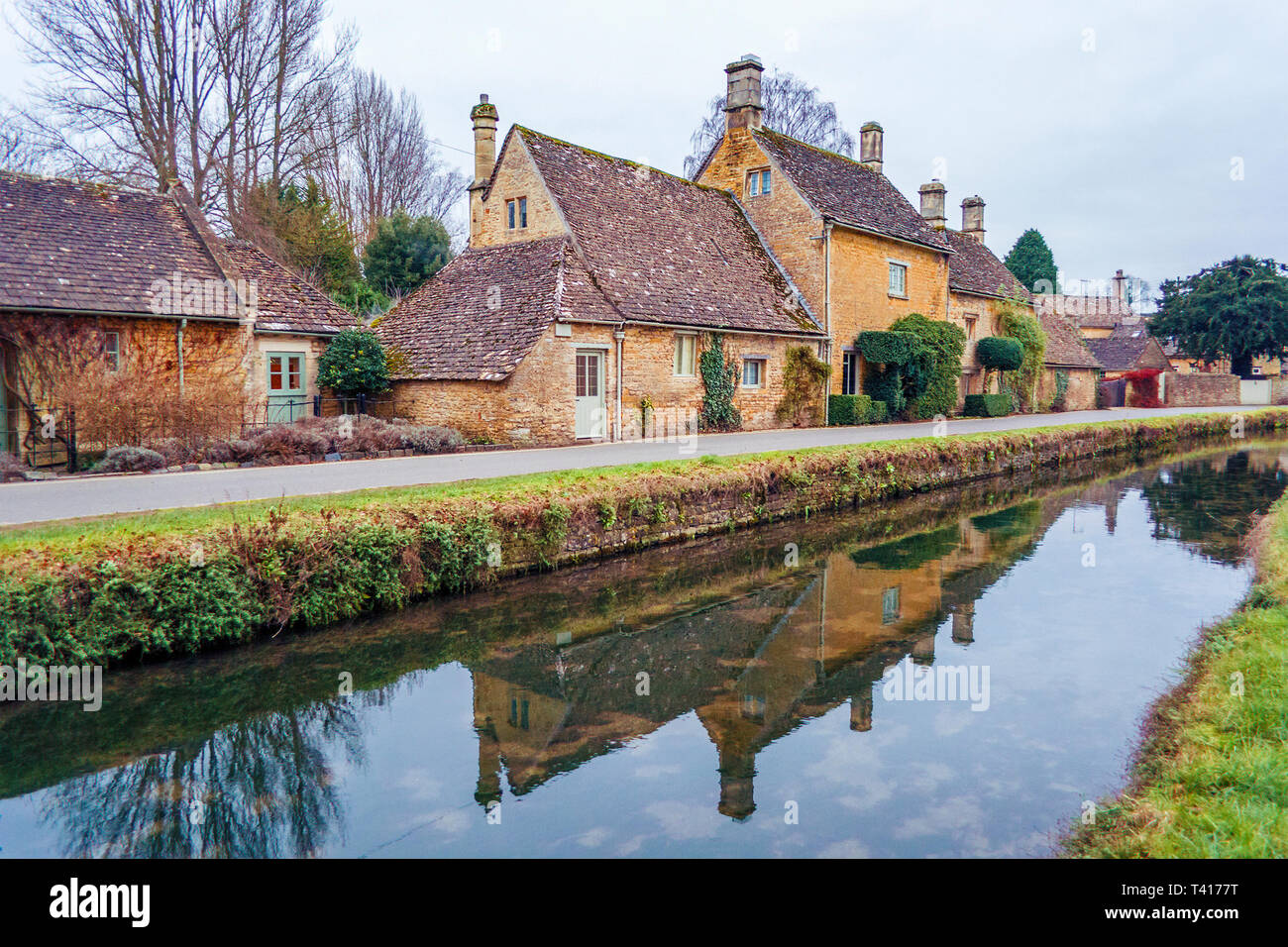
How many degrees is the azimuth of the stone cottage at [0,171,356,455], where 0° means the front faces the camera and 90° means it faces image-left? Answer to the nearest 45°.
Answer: approximately 0°

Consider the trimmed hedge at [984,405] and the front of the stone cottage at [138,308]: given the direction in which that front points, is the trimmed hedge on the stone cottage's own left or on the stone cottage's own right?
on the stone cottage's own left

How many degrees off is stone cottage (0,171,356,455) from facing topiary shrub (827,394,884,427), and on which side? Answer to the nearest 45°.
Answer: approximately 90° to its left

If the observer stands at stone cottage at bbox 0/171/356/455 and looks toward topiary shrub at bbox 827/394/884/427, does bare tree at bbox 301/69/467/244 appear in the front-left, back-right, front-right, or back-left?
front-left

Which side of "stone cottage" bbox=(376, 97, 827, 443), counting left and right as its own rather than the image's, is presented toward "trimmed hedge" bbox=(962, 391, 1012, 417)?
left

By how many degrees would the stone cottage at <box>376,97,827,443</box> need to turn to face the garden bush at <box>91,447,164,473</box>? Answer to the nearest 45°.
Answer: approximately 90° to its right

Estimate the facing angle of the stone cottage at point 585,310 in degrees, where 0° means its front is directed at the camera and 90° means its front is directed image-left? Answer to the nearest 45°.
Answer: approximately 315°

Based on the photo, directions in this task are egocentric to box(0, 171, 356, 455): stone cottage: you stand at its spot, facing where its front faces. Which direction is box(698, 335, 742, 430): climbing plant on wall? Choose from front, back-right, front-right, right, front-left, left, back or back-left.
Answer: left

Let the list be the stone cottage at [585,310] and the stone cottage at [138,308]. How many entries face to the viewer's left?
0

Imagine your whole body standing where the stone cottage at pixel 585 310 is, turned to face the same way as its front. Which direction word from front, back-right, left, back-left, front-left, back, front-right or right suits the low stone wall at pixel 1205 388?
left
